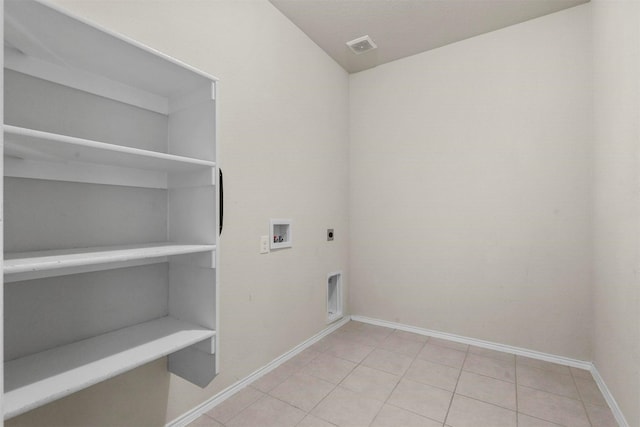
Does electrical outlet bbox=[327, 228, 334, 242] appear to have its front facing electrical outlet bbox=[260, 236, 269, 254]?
no

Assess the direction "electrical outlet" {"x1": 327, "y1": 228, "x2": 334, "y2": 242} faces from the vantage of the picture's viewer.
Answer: facing the viewer and to the right of the viewer

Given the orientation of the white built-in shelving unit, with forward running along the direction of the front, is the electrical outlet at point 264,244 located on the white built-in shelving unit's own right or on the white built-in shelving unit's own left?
on the white built-in shelving unit's own left

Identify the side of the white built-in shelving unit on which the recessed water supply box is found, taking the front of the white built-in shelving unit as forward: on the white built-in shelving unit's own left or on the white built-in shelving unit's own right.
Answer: on the white built-in shelving unit's own left

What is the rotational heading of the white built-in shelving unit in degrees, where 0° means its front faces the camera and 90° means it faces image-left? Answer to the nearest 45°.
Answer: approximately 315°

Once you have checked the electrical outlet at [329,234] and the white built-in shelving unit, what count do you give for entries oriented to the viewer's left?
0

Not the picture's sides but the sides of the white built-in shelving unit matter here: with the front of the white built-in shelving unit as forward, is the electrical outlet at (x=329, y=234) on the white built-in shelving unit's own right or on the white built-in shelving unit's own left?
on the white built-in shelving unit's own left

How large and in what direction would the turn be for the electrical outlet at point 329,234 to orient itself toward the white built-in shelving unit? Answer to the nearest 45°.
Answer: approximately 90° to its right
